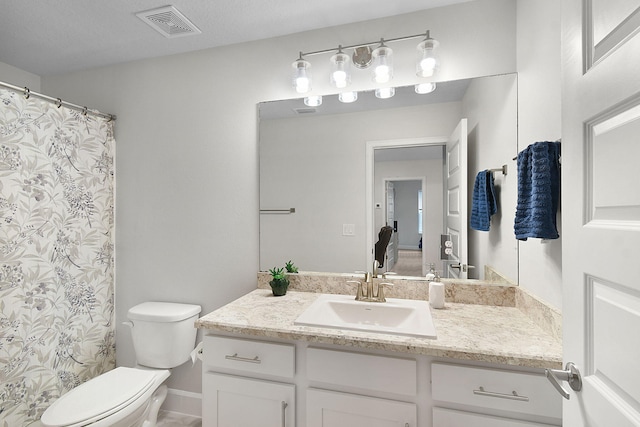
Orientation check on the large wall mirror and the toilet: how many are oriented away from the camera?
0

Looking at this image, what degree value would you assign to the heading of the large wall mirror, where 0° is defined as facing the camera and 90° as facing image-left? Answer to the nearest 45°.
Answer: approximately 0°

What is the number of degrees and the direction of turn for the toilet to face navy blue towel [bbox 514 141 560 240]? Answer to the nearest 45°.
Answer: approximately 90° to its left

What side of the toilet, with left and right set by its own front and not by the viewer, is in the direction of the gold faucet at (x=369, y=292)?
left

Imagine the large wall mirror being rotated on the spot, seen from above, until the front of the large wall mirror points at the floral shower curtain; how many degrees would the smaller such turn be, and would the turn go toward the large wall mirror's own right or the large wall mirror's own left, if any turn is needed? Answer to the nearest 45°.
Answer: approximately 90° to the large wall mirror's own right

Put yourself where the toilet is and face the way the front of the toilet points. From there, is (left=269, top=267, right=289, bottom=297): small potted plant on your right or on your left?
on your left

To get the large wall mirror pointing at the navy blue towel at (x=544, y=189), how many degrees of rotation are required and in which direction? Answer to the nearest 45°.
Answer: approximately 45° to its left
